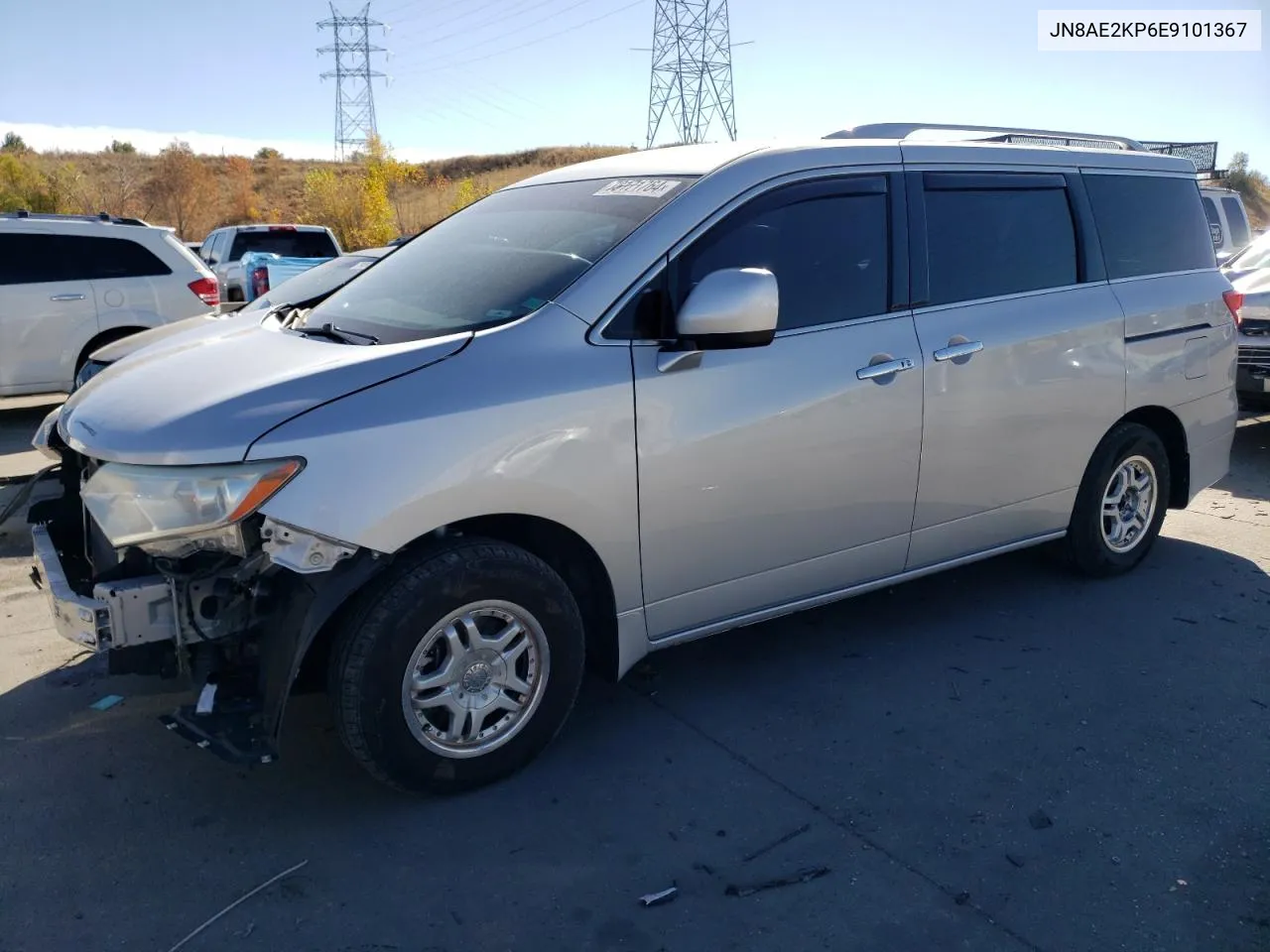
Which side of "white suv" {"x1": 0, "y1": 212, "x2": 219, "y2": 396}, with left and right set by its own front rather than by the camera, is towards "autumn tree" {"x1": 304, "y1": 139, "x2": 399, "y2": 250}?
right

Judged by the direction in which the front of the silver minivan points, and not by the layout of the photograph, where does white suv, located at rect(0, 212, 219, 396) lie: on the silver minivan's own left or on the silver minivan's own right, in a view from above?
on the silver minivan's own right

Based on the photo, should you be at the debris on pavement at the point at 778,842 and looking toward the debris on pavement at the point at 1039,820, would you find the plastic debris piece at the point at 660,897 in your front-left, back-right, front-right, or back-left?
back-right

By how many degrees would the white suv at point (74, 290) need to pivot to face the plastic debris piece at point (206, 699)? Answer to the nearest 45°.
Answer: approximately 90° to its left

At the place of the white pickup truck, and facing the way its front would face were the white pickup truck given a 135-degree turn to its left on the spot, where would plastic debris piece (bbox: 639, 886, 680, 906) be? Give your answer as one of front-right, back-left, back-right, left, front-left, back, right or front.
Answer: front

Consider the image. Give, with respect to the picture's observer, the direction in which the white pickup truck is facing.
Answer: facing away from the viewer and to the left of the viewer

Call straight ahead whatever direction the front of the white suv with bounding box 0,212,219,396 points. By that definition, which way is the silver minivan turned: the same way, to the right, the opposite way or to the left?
the same way

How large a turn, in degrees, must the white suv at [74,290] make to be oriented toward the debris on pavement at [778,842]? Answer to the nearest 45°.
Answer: approximately 90° to its left

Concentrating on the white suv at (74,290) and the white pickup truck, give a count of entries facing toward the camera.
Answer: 0

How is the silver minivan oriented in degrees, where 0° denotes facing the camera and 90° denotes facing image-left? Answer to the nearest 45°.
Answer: approximately 45°

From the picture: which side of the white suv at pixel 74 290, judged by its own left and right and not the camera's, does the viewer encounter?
left

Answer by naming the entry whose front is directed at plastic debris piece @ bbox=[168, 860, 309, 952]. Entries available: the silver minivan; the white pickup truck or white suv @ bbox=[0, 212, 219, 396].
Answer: the silver minivan
